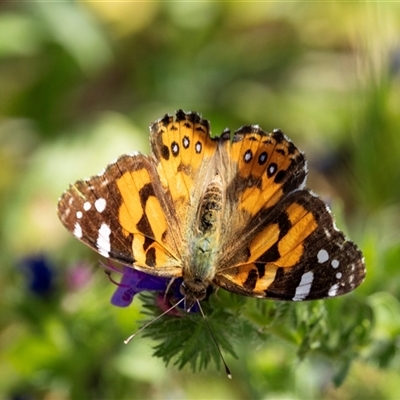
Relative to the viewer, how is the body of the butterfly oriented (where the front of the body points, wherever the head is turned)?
toward the camera
